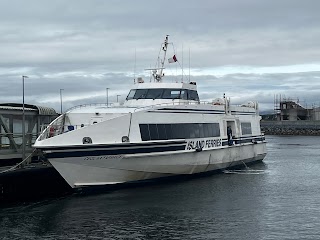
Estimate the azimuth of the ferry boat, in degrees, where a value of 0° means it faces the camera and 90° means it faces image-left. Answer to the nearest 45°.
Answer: approximately 45°

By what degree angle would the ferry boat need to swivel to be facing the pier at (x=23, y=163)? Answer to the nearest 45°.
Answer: approximately 45° to its right
